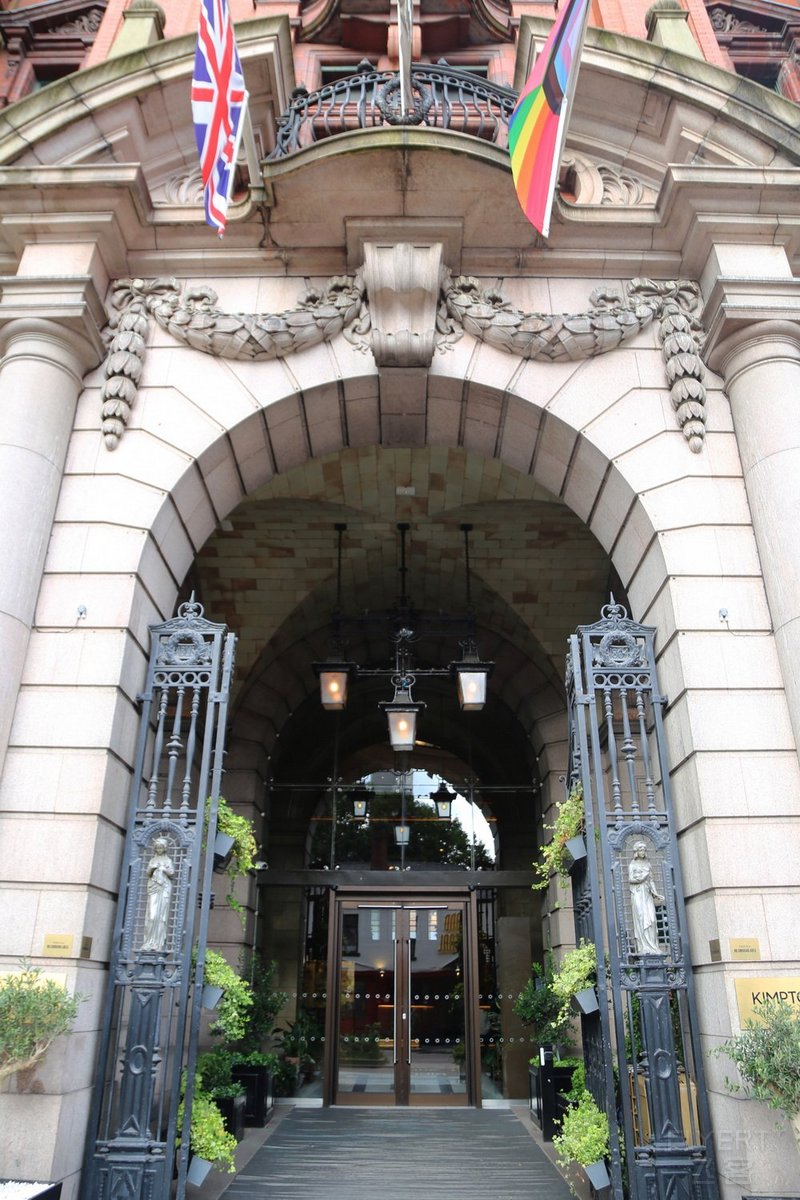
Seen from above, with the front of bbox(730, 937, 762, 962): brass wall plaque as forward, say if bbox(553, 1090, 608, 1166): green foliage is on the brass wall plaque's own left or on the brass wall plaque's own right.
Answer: on the brass wall plaque's own right

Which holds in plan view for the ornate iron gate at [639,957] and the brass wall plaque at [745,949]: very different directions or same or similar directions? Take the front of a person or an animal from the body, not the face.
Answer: same or similar directions

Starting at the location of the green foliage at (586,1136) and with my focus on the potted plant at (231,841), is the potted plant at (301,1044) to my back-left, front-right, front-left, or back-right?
front-right

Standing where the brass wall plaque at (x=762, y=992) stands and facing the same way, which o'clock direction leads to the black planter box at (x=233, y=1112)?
The black planter box is roughly at 4 o'clock from the brass wall plaque.

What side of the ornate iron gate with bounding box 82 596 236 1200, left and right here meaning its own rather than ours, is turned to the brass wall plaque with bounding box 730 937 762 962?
left

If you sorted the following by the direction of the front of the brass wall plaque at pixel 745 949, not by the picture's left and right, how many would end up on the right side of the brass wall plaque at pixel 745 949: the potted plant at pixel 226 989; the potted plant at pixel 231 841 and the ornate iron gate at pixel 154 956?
3

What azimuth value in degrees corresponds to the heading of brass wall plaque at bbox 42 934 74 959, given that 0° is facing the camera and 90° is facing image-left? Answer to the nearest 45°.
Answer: approximately 0°

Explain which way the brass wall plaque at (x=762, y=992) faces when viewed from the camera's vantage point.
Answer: facing the viewer

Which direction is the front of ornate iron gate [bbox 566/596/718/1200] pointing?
toward the camera

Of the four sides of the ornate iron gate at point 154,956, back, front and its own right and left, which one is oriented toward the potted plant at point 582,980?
left

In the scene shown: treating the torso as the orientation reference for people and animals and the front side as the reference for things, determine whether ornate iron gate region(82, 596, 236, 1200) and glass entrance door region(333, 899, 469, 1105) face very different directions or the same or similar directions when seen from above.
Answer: same or similar directions

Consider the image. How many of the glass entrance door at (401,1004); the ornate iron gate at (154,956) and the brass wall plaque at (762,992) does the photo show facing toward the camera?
3

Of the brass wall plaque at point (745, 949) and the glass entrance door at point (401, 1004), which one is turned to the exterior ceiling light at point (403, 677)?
the glass entrance door
